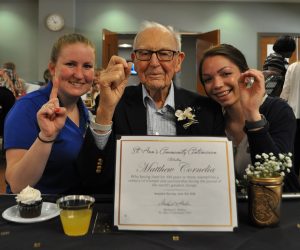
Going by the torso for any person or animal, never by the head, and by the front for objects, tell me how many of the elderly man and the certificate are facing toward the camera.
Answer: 2

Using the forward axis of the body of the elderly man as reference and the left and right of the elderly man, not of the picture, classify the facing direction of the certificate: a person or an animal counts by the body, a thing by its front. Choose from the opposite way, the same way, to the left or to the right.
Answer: the same way

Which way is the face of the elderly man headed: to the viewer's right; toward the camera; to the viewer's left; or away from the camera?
toward the camera

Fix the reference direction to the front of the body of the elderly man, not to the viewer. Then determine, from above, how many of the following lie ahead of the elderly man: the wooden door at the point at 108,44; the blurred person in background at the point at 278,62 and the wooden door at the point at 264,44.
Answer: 0

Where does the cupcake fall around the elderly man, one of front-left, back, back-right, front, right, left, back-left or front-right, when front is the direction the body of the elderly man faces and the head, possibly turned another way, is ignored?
front-right

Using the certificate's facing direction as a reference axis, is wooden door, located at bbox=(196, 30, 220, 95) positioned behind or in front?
behind

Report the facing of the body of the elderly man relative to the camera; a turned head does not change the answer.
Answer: toward the camera

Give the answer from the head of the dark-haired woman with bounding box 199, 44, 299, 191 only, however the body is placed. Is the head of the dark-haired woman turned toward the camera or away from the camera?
toward the camera

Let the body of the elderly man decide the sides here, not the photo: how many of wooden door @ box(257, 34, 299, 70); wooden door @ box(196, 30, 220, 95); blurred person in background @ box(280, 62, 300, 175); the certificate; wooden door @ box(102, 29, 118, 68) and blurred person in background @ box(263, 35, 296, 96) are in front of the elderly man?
1

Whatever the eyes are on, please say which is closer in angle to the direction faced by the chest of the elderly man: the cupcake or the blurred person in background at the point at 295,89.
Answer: the cupcake

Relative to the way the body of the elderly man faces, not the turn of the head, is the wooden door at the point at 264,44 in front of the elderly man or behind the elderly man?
behind

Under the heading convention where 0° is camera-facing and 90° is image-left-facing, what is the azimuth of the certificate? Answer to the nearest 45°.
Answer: approximately 0°

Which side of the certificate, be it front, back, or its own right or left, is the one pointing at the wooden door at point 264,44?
back

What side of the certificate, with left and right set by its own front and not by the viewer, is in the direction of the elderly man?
back

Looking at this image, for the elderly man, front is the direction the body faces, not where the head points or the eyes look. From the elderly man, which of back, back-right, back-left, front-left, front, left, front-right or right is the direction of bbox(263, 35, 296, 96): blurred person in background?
back-left
